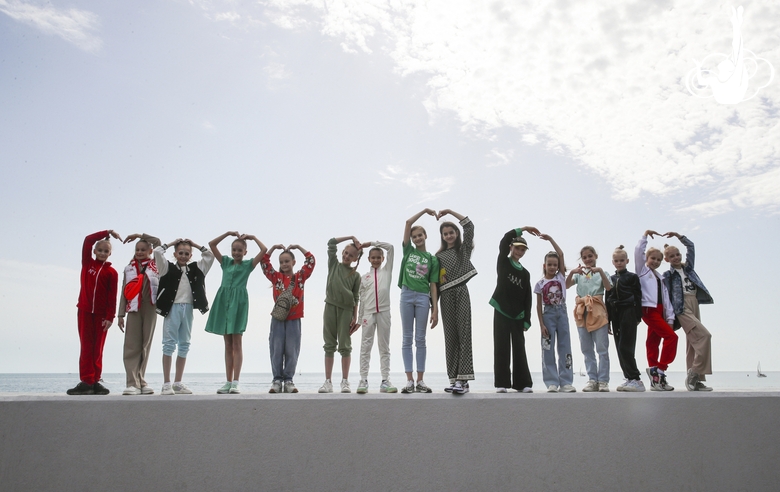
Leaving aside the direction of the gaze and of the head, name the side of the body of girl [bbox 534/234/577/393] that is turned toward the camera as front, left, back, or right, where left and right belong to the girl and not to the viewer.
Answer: front

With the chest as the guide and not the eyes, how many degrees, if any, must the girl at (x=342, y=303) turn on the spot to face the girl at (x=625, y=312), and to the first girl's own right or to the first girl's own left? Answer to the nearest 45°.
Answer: approximately 90° to the first girl's own left

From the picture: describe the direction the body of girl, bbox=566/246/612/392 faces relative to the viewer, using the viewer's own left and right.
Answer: facing the viewer

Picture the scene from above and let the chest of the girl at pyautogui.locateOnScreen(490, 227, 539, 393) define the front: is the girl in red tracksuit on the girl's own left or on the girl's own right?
on the girl's own right

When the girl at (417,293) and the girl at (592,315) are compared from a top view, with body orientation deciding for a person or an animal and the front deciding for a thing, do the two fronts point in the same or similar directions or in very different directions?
same or similar directions

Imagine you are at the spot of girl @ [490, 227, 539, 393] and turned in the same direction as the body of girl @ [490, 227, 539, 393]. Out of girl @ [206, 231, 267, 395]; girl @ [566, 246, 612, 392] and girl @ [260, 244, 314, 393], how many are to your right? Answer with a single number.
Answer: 2

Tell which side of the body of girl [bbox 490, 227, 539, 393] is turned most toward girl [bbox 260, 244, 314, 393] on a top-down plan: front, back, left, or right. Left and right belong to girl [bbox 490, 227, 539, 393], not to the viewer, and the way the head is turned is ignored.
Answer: right

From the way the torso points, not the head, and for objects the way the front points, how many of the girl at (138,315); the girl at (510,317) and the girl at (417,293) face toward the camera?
3

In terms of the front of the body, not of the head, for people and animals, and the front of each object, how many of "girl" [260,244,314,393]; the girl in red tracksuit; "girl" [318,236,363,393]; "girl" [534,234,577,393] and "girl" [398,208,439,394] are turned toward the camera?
5

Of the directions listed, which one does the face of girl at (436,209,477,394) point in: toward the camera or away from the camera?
toward the camera

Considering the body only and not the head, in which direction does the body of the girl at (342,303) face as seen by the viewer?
toward the camera

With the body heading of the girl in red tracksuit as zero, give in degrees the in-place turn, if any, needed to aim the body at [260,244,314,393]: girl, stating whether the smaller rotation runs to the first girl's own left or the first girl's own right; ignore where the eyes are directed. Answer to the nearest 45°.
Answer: approximately 90° to the first girl's own left

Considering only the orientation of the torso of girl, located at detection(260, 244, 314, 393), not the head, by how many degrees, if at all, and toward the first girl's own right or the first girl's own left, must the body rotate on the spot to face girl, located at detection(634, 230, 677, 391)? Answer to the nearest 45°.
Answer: approximately 90° to the first girl's own left
